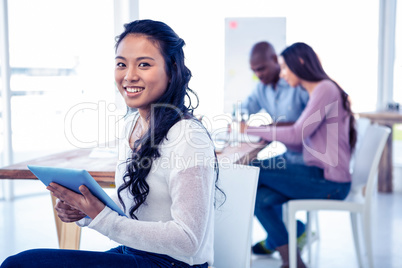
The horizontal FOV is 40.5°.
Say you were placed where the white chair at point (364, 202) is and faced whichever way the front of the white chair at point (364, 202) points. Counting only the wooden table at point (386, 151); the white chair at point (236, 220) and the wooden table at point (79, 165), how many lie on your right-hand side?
1

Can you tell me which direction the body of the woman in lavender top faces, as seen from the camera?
to the viewer's left

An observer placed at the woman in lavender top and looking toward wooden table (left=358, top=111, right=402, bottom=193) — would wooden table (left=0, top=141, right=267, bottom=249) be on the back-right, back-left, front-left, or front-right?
back-left

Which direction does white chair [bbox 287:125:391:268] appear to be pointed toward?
to the viewer's left

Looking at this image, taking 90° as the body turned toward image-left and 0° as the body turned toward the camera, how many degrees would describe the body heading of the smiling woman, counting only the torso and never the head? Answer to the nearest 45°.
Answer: approximately 45°

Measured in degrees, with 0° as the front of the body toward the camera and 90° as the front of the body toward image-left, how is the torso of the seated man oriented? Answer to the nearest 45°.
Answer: approximately 45°

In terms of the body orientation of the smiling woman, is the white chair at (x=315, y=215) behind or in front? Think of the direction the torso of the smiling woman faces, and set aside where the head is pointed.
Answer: behind

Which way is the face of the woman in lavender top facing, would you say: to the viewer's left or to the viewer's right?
to the viewer's left

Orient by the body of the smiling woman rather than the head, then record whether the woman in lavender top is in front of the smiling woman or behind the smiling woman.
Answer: behind

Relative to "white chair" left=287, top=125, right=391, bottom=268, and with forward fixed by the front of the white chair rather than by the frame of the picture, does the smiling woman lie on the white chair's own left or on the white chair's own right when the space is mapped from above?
on the white chair's own left
